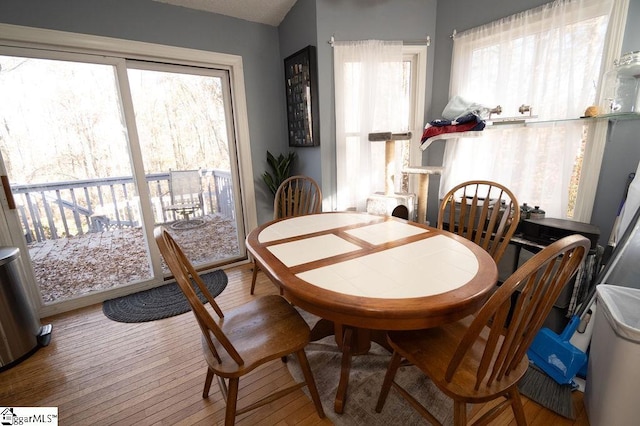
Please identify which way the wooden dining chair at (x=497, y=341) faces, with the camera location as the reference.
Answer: facing away from the viewer and to the left of the viewer

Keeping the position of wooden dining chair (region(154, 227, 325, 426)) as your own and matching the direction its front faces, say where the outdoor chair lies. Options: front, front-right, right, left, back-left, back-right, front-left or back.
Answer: front-left

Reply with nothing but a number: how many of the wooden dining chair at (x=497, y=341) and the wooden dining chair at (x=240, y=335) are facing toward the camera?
0

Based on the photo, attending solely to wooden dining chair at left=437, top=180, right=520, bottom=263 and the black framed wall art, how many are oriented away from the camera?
0

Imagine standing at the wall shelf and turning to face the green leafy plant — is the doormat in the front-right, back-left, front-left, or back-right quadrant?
front-left

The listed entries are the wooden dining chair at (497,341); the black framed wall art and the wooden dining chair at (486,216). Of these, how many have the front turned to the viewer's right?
0

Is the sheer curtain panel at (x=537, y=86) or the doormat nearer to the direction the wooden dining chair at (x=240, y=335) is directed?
the sheer curtain panel

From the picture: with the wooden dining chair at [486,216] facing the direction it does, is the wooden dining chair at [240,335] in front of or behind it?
in front

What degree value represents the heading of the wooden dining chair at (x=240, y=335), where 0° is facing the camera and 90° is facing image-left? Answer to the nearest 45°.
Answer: approximately 225°

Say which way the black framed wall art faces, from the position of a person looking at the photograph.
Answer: facing the viewer and to the left of the viewer

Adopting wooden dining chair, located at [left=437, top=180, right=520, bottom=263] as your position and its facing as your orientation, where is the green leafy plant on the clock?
The green leafy plant is roughly at 2 o'clock from the wooden dining chair.

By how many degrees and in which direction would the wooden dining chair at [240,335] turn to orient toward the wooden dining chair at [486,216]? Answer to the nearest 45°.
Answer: approximately 45° to its right

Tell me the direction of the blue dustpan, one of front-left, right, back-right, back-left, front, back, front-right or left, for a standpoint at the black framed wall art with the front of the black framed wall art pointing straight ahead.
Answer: left

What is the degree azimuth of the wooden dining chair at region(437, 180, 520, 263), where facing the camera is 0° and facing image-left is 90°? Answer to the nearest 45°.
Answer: approximately 45°

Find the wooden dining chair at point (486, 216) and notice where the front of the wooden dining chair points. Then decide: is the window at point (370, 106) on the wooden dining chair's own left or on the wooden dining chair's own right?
on the wooden dining chair's own right

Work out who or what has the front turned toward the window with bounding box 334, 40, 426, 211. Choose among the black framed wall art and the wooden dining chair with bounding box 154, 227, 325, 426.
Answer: the wooden dining chair

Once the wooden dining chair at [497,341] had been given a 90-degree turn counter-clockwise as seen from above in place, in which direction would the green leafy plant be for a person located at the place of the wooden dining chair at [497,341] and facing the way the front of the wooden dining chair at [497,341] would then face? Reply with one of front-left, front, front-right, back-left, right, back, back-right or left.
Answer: right

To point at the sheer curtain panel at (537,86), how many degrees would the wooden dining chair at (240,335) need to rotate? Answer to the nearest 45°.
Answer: approximately 45° to its right

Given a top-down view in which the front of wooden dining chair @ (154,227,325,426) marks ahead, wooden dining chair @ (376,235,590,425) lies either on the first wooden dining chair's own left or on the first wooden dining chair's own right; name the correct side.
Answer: on the first wooden dining chair's own right
